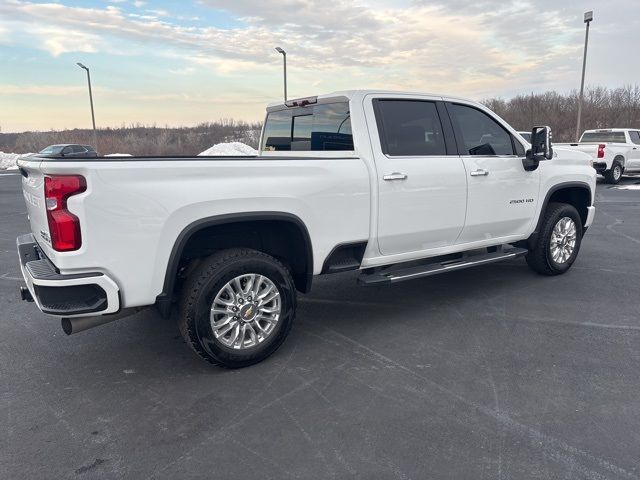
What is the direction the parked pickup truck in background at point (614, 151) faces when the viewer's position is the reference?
facing away from the viewer and to the right of the viewer

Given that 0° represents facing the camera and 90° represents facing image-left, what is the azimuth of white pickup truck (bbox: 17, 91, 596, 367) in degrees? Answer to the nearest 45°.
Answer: approximately 225°

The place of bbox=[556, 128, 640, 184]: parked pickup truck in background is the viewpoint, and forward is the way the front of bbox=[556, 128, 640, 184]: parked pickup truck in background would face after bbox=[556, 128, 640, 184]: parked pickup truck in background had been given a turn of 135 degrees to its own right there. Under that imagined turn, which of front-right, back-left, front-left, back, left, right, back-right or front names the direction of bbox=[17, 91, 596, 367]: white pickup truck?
front
